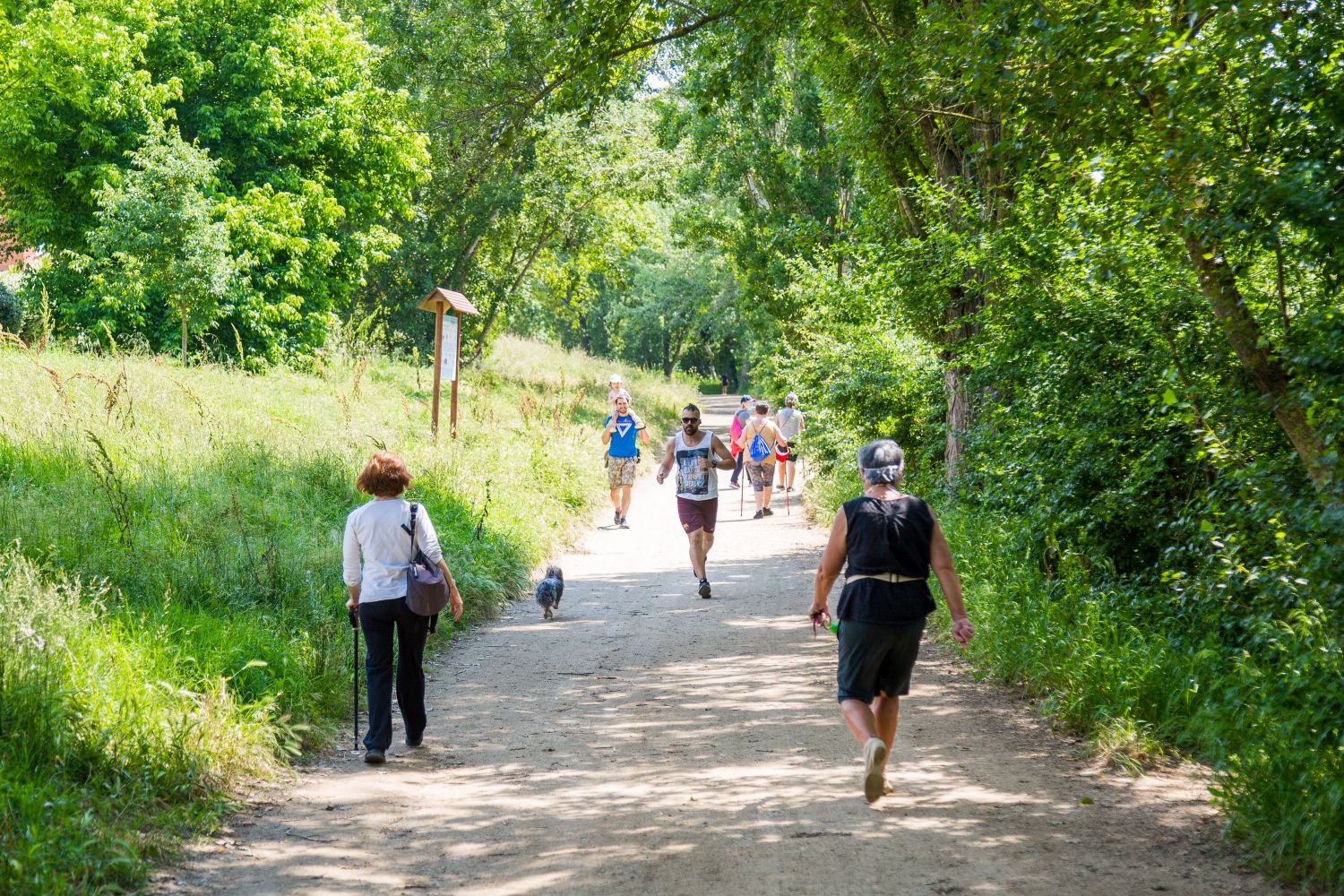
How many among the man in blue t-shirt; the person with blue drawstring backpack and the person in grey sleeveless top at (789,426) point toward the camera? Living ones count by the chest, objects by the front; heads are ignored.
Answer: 1

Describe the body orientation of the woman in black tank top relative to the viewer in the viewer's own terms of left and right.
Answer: facing away from the viewer

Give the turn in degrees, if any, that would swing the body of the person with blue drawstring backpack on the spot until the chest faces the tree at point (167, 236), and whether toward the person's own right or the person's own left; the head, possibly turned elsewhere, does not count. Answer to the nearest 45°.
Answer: approximately 90° to the person's own left

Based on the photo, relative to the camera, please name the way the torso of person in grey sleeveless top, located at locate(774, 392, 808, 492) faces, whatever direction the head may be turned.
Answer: away from the camera

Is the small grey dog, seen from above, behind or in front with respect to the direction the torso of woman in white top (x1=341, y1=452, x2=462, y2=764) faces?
in front

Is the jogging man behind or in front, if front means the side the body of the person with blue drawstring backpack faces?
behind

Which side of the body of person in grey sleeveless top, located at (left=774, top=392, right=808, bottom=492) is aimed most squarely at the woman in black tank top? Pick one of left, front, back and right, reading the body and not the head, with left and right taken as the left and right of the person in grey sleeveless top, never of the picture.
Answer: back

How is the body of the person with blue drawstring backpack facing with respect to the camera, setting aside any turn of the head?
away from the camera

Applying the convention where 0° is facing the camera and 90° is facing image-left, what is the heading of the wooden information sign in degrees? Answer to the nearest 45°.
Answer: approximately 315°

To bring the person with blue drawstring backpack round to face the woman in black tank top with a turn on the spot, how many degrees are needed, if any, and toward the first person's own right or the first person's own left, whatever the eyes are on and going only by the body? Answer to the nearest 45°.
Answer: approximately 180°

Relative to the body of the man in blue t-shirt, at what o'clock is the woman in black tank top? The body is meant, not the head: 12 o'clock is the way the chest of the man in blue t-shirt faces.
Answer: The woman in black tank top is roughly at 12 o'clock from the man in blue t-shirt.

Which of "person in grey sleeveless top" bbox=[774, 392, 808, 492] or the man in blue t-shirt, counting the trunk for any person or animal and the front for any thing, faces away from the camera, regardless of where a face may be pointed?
the person in grey sleeveless top
